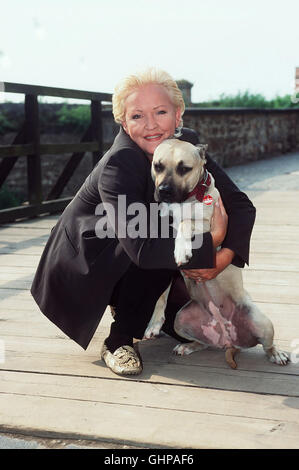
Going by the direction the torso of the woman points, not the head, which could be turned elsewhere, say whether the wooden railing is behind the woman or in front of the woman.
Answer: behind

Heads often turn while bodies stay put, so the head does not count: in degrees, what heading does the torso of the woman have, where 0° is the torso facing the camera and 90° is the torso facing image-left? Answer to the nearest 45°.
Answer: approximately 315°

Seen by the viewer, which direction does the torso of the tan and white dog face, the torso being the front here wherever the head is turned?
toward the camera

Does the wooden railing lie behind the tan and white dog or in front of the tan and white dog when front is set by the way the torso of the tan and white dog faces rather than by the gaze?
behind
